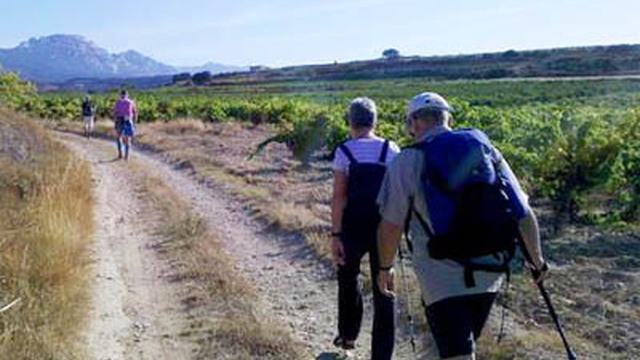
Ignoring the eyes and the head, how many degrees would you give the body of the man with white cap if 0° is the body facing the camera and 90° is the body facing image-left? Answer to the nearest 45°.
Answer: approximately 135°

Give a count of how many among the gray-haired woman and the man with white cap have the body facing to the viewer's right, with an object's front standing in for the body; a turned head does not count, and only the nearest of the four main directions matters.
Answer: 0

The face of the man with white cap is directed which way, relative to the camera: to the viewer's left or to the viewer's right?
to the viewer's left

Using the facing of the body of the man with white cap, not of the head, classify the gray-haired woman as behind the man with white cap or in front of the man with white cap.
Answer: in front

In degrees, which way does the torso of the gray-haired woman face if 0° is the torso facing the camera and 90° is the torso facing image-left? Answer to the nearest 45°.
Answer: approximately 180°
